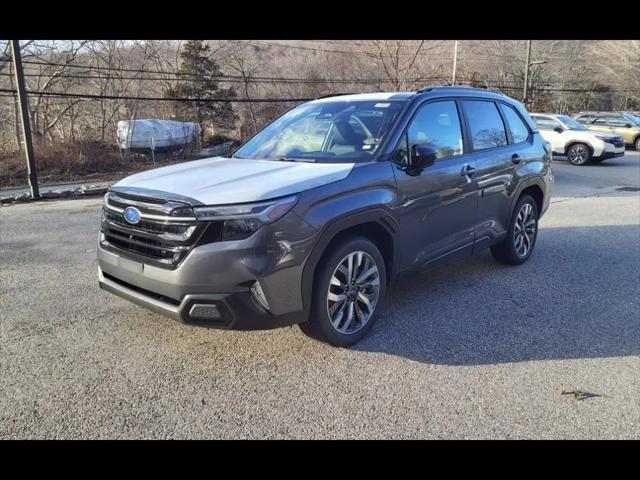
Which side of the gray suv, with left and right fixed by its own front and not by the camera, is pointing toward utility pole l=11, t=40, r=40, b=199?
right

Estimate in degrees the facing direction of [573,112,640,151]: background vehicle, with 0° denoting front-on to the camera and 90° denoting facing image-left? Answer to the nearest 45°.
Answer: approximately 315°

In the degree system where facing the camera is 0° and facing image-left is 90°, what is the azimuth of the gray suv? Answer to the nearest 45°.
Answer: approximately 45°

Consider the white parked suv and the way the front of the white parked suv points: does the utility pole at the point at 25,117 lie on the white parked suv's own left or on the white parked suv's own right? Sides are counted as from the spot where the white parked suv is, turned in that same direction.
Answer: on the white parked suv's own right
